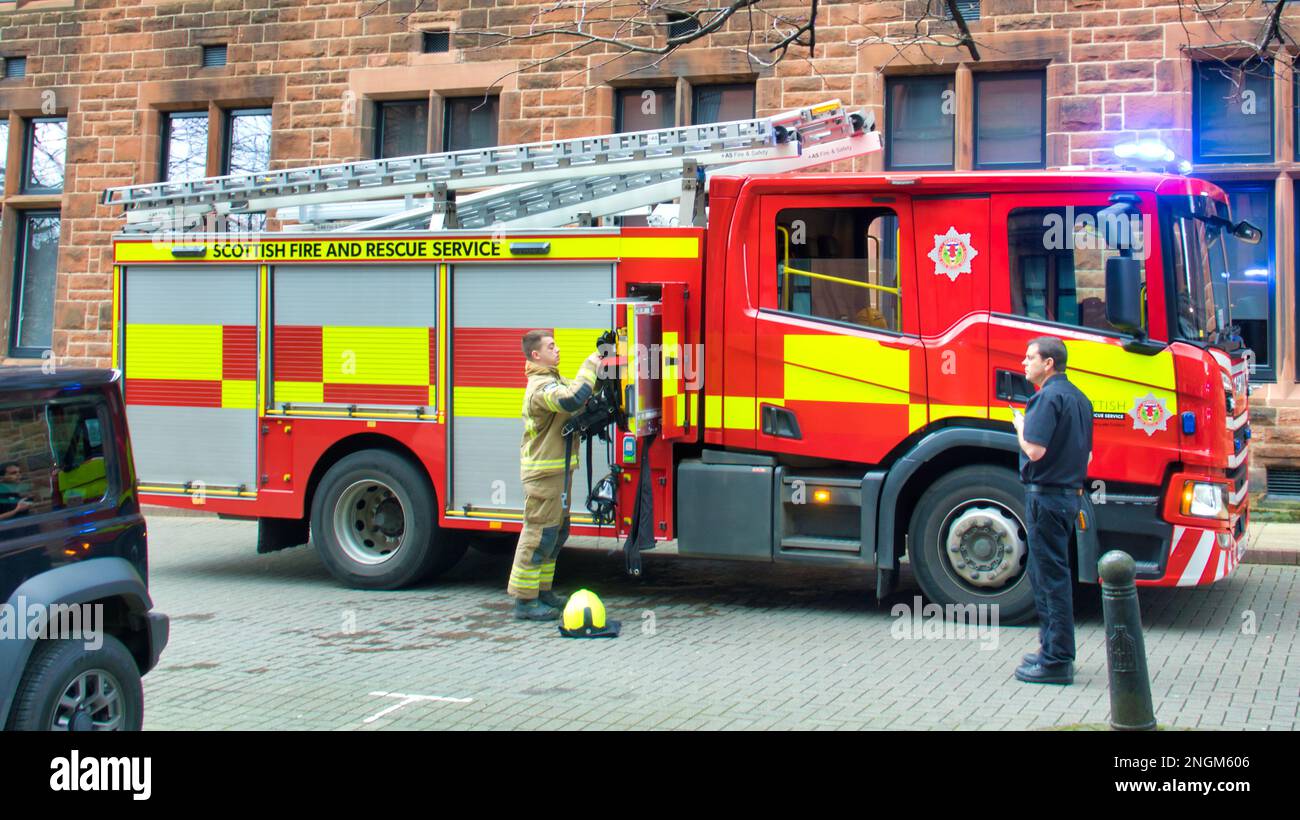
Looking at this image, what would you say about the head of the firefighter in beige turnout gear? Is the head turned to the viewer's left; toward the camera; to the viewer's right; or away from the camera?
to the viewer's right

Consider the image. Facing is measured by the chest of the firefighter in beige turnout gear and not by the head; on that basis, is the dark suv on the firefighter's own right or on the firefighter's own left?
on the firefighter's own right

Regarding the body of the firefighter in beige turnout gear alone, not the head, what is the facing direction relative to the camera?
to the viewer's right

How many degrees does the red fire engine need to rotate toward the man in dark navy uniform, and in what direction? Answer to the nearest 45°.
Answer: approximately 45° to its right

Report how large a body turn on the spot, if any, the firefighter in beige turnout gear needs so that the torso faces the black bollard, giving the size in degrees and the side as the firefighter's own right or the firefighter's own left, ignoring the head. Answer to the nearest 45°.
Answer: approximately 45° to the firefighter's own right

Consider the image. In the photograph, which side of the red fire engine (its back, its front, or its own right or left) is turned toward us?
right

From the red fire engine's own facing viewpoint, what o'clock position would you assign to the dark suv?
The dark suv is roughly at 4 o'clock from the red fire engine.

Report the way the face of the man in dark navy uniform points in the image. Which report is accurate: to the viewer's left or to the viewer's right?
to the viewer's left
